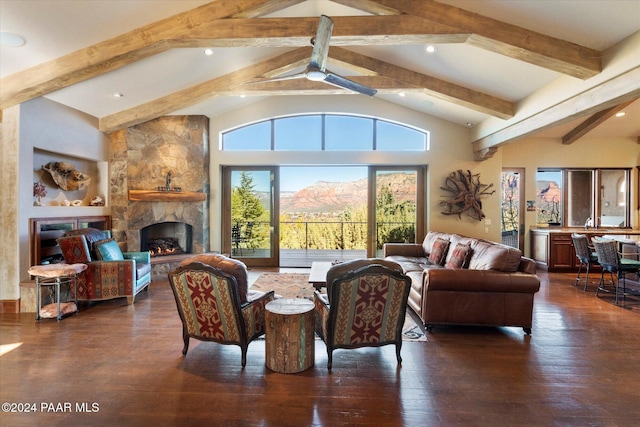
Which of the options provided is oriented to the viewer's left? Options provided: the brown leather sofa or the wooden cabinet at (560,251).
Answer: the brown leather sofa

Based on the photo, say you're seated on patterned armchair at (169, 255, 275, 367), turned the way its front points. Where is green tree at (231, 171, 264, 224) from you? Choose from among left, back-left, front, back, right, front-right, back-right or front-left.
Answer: front-left

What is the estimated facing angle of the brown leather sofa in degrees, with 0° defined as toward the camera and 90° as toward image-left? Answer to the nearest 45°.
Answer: approximately 90°

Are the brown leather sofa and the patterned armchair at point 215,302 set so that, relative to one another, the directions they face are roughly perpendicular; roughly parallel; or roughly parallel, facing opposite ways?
roughly perpendicular

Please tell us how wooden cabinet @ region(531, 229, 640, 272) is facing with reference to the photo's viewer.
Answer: facing the viewer

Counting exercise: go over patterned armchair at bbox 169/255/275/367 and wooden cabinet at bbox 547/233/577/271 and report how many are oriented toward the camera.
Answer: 1

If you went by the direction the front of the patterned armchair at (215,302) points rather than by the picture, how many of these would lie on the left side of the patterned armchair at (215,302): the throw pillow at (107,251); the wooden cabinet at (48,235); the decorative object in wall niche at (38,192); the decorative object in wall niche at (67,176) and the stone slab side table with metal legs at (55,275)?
5

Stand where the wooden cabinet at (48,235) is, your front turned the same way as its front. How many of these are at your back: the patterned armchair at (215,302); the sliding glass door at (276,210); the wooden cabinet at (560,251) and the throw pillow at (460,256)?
0

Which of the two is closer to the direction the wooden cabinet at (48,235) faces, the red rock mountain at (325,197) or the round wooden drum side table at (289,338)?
the round wooden drum side table

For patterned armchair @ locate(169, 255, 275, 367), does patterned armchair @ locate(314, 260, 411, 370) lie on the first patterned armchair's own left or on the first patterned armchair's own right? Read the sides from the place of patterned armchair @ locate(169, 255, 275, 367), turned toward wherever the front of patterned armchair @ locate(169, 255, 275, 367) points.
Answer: on the first patterned armchair's own right

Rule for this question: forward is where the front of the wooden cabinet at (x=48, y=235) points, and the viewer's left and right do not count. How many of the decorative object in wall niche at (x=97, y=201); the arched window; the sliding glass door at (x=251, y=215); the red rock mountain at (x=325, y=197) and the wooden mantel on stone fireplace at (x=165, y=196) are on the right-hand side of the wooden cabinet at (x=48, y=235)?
0

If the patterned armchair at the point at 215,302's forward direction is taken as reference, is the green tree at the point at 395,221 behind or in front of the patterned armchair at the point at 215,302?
in front

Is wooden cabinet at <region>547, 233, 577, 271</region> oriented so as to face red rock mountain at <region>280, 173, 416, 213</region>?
no

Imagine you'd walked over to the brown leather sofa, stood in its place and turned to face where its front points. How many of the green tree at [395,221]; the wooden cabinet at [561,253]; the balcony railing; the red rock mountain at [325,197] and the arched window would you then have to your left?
0

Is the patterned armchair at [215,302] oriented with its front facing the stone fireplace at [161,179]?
no

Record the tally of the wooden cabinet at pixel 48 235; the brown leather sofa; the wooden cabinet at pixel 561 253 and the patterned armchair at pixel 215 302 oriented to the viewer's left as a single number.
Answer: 1

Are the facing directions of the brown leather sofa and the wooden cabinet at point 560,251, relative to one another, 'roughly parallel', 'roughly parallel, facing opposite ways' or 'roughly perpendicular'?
roughly perpendicular

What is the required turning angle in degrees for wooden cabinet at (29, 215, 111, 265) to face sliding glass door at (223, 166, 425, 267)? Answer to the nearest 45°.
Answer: approximately 45° to its left

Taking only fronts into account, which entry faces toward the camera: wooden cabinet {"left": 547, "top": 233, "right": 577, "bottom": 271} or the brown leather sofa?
the wooden cabinet

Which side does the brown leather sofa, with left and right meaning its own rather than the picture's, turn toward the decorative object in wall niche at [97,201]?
front

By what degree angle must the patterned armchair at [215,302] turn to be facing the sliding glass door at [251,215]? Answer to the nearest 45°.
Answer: approximately 45° to its left
